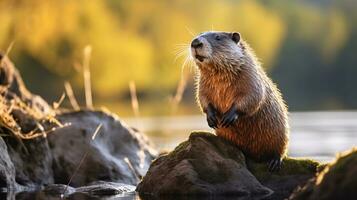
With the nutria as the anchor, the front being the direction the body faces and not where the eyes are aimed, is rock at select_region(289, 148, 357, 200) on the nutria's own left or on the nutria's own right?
on the nutria's own left

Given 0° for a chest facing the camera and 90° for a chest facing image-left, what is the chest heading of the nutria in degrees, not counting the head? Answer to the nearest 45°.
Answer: approximately 45°

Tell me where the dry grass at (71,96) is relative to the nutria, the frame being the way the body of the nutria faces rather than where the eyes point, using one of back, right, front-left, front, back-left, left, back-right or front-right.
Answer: right

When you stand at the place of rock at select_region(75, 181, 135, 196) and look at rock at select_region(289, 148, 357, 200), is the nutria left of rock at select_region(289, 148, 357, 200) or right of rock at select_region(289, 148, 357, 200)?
left

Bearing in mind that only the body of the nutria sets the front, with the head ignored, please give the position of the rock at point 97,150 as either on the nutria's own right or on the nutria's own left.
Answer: on the nutria's own right

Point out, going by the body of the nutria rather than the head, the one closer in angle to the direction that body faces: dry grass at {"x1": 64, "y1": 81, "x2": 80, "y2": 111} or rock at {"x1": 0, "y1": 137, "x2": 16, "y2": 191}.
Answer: the rock
